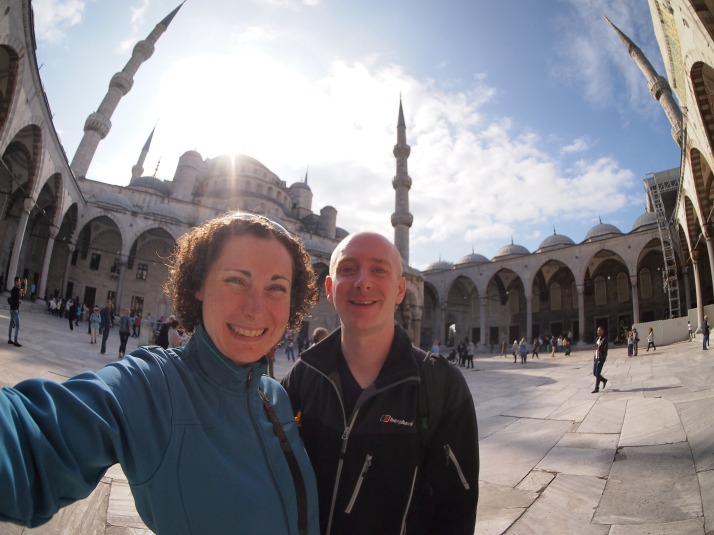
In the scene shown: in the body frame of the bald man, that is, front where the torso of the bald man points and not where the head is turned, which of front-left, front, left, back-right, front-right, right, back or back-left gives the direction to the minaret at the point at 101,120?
back-right

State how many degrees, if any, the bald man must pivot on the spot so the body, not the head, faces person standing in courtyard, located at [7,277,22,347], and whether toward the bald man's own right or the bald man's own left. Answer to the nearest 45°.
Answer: approximately 135° to the bald man's own right

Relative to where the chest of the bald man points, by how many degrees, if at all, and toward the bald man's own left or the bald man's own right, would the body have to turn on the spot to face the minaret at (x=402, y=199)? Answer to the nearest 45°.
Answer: approximately 180°

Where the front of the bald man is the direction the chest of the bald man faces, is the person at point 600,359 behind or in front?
behind

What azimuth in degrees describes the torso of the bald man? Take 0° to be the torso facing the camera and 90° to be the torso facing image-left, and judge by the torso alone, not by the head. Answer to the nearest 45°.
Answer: approximately 0°
